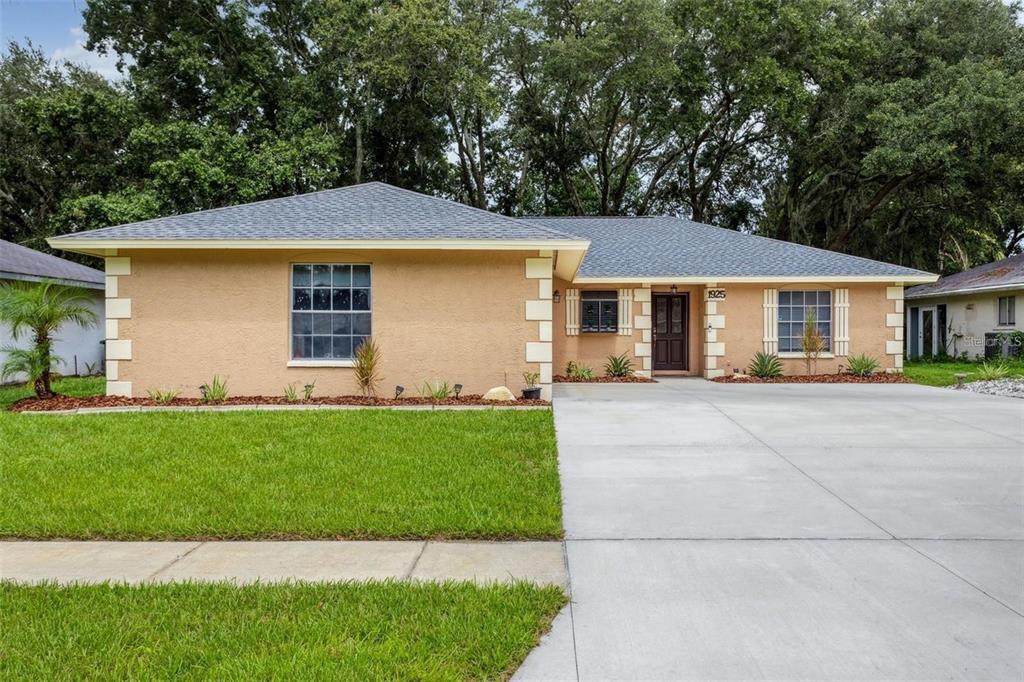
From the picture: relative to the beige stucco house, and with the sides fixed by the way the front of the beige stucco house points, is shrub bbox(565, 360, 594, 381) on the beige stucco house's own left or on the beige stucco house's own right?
on the beige stucco house's own left

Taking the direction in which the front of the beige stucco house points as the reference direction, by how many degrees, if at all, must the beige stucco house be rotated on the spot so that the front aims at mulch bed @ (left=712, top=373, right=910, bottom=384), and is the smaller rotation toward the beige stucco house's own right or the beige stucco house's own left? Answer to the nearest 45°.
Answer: approximately 90° to the beige stucco house's own left

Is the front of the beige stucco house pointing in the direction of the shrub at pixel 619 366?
no

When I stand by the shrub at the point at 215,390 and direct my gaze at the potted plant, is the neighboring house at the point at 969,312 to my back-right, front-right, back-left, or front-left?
front-left

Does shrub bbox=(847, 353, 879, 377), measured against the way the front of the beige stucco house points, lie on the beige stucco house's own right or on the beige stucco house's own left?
on the beige stucco house's own left

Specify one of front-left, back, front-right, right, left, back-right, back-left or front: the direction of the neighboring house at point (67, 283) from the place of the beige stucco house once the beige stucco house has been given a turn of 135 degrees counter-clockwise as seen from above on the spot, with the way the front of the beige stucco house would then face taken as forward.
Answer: left

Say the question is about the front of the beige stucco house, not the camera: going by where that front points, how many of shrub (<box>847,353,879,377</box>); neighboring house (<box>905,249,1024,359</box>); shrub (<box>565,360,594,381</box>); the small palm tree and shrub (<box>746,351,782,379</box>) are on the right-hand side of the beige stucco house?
1

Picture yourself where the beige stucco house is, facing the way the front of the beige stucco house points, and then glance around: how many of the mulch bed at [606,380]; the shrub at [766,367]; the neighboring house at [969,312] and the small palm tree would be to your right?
1

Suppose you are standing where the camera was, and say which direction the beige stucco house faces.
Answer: facing the viewer

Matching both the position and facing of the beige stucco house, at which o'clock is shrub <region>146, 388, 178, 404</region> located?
The shrub is roughly at 3 o'clock from the beige stucco house.

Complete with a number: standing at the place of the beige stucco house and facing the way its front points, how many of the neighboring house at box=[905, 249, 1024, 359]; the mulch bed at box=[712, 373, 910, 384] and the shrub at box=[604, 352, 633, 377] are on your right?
0

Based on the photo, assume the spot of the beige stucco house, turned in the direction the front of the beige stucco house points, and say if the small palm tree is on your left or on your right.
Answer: on your right

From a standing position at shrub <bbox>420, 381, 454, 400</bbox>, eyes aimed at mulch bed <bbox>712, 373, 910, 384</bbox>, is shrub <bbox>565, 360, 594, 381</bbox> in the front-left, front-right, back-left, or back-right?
front-left

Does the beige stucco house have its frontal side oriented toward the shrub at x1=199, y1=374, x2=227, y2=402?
no

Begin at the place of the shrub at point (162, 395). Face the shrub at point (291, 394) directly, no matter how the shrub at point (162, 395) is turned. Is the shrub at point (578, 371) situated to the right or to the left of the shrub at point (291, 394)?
left

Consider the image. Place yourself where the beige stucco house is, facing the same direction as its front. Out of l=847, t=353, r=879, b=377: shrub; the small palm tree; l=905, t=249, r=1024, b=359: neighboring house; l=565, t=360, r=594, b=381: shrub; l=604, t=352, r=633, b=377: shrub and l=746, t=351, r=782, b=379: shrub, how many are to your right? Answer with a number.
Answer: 1

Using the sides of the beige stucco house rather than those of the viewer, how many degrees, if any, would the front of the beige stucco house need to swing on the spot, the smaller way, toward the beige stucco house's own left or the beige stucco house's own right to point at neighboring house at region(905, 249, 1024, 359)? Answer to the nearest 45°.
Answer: approximately 135° to the beige stucco house's own left

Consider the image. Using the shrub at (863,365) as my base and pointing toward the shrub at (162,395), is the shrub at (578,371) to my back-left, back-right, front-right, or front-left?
front-right
